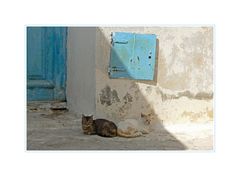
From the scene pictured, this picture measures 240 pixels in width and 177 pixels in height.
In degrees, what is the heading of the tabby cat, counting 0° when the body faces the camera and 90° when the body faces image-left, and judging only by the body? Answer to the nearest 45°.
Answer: approximately 90°

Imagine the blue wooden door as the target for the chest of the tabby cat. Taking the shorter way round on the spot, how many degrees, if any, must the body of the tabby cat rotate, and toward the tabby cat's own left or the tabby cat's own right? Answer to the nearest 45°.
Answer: approximately 45° to the tabby cat's own right
